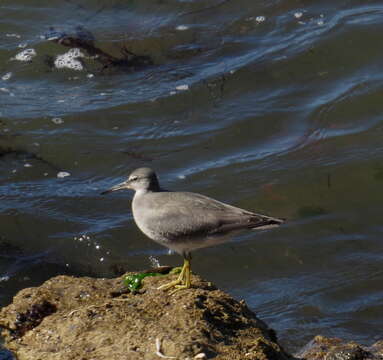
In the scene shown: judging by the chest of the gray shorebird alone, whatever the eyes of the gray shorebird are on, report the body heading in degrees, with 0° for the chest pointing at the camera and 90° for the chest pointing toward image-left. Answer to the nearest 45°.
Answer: approximately 90°

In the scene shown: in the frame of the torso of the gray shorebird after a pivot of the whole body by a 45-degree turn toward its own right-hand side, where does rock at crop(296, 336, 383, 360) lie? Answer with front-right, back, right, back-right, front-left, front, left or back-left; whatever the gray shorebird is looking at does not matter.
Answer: back

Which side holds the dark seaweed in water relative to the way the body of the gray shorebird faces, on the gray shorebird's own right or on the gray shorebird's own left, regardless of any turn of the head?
on the gray shorebird's own right
